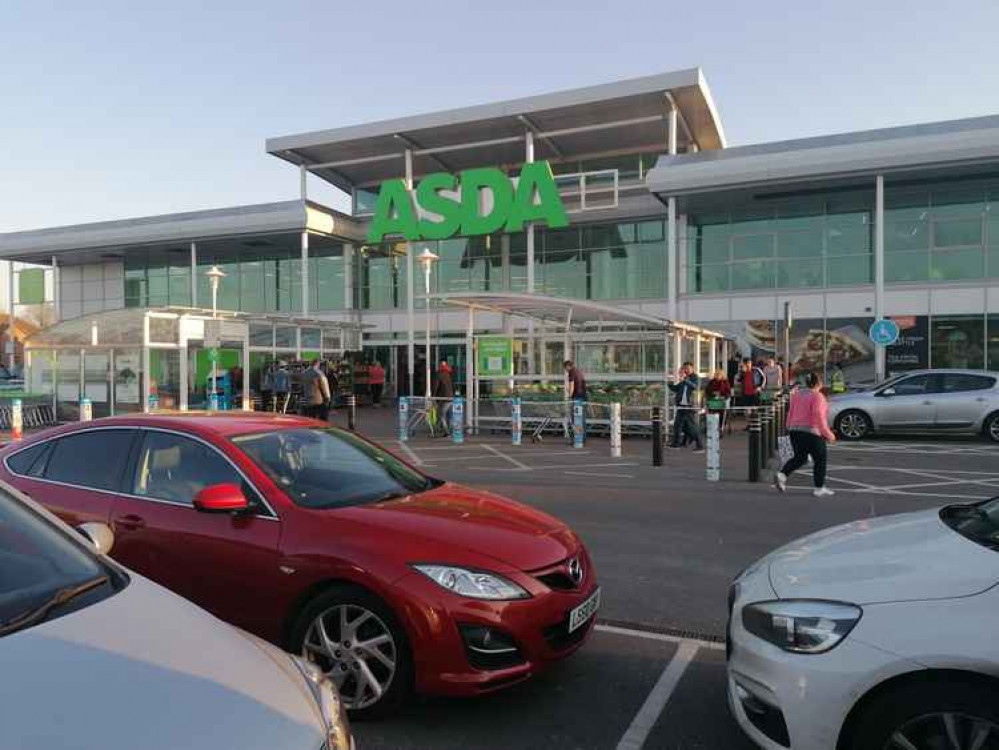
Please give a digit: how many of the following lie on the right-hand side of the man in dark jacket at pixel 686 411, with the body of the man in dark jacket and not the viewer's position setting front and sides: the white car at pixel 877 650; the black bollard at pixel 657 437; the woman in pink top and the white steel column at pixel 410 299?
1

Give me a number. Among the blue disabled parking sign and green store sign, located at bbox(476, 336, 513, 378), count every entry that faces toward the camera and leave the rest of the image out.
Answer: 2

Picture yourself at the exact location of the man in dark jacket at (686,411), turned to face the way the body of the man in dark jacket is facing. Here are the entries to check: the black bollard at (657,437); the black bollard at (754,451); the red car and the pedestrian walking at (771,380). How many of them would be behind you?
1

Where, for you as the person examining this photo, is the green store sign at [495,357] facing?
facing the viewer

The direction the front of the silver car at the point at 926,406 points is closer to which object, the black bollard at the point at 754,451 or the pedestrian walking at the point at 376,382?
the pedestrian walking

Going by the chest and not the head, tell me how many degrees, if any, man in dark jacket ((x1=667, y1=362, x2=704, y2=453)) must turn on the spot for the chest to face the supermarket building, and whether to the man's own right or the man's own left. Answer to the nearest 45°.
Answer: approximately 135° to the man's own right

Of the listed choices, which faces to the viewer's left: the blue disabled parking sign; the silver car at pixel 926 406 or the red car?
the silver car

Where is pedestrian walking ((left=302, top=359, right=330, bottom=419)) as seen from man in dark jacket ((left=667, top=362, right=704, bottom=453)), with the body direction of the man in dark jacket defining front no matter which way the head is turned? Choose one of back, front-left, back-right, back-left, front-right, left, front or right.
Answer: front-right

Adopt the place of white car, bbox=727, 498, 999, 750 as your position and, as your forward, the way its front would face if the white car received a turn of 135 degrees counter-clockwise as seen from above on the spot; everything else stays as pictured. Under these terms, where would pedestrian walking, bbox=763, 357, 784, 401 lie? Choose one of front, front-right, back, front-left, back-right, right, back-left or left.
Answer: left

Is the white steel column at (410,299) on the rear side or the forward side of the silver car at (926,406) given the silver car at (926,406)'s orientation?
on the forward side

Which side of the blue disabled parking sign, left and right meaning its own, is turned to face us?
front

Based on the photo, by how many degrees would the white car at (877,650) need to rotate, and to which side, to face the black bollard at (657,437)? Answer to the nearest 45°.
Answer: approximately 135° to its right

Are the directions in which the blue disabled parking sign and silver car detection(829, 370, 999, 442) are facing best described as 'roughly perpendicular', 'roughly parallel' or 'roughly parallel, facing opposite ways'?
roughly perpendicular

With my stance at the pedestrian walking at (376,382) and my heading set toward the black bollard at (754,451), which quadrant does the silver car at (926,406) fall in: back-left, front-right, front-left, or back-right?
front-left

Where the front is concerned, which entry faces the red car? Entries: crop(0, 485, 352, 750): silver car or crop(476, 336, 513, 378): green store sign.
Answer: the green store sign

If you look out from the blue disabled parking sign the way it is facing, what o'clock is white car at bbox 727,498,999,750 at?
The white car is roughly at 12 o'clock from the blue disabled parking sign.

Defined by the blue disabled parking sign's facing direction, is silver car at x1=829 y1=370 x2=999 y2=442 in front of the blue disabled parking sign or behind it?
in front

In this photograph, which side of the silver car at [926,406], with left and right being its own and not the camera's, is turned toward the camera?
left

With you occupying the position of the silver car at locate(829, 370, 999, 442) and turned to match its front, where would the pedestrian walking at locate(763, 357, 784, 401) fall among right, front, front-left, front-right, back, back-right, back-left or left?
front

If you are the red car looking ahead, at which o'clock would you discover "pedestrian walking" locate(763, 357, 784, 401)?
The pedestrian walking is roughly at 9 o'clock from the red car.

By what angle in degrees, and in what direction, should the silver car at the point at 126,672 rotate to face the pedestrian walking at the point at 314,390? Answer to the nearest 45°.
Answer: approximately 135° to its left

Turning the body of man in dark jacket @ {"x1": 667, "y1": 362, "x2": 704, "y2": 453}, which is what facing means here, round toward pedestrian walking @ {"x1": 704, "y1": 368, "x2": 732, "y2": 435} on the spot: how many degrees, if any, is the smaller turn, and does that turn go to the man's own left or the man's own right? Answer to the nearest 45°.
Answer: approximately 135° to the man's own left
